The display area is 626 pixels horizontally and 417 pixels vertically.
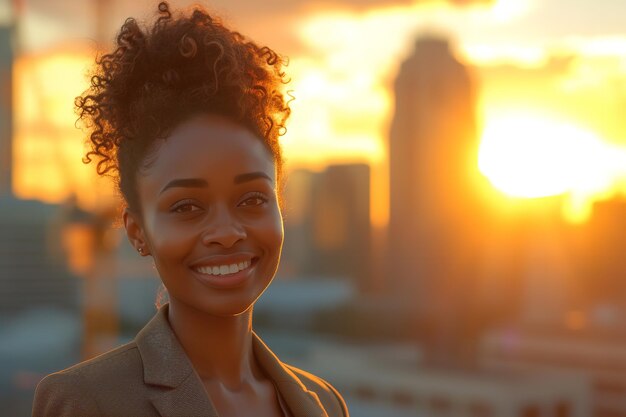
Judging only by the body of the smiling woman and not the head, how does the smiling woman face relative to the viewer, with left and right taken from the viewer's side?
facing the viewer and to the right of the viewer

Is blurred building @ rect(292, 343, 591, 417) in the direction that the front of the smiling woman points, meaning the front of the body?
no
